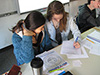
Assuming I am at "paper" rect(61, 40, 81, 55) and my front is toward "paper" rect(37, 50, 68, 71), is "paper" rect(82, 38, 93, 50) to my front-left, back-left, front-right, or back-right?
back-left

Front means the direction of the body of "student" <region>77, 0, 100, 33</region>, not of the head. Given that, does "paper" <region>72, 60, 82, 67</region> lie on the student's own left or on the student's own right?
on the student's own right

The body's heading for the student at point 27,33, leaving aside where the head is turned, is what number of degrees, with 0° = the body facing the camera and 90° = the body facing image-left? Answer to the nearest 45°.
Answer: approximately 315°
